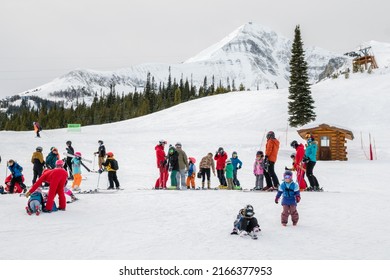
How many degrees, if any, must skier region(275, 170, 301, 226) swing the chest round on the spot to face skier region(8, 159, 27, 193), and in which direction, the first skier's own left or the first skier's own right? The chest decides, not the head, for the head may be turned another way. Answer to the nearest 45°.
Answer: approximately 90° to the first skier's own right

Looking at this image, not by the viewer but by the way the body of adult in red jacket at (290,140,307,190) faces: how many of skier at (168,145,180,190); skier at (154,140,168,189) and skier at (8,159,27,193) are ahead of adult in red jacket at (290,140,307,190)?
3

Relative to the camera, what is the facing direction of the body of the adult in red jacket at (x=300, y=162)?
to the viewer's left

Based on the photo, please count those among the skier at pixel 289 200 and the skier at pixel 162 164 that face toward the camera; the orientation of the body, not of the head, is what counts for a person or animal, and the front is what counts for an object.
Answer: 1

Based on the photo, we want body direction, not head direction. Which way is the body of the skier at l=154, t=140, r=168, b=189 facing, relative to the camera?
to the viewer's right

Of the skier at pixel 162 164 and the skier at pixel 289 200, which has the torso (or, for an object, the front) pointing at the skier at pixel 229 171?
the skier at pixel 162 164

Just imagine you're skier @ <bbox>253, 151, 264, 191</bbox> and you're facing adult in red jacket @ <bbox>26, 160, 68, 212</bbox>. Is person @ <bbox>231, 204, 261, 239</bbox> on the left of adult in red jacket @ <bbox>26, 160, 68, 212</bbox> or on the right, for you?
left
